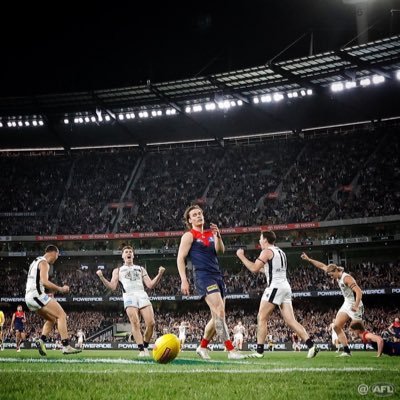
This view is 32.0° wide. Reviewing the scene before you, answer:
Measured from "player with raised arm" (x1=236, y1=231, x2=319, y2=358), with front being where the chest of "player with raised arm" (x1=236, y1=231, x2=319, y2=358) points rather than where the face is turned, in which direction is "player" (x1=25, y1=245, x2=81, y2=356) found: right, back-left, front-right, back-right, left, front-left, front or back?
front-left

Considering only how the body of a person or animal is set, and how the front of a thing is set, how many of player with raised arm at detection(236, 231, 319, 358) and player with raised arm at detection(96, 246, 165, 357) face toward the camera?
1

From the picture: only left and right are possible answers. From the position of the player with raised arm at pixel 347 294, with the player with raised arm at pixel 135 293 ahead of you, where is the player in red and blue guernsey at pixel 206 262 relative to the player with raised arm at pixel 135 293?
left

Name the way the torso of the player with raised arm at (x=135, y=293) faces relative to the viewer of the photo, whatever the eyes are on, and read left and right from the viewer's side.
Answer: facing the viewer

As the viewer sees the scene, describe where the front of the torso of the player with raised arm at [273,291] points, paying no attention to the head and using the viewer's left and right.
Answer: facing away from the viewer and to the left of the viewer

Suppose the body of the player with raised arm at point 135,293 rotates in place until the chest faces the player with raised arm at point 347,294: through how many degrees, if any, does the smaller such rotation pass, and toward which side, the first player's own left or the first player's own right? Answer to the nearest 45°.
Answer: approximately 90° to the first player's own left

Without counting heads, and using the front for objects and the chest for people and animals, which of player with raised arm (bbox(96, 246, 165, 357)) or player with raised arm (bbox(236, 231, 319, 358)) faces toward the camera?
player with raised arm (bbox(96, 246, 165, 357))

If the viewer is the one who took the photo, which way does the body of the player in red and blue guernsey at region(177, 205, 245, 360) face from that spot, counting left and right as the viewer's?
facing the viewer and to the right of the viewer

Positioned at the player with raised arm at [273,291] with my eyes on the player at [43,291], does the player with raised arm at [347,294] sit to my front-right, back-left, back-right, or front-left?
back-right

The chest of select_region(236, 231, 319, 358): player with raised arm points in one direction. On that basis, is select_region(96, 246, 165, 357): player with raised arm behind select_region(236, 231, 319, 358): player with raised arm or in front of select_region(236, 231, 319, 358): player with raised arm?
in front
